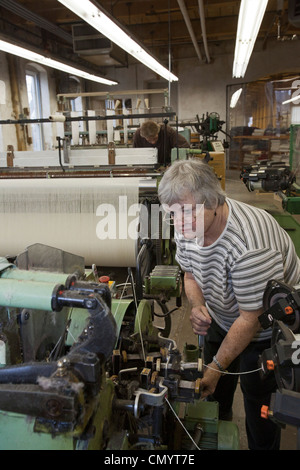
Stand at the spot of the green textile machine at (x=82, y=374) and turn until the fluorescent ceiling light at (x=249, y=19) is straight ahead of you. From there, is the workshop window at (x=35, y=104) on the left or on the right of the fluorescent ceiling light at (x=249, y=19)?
left

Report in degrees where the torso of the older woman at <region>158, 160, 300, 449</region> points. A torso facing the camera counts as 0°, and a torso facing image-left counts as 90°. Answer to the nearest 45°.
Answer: approximately 45°

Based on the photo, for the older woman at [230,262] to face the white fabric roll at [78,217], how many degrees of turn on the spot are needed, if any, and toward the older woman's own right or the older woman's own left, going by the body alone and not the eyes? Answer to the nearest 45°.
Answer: approximately 90° to the older woman's own right

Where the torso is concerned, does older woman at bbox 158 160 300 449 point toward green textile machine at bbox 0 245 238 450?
yes

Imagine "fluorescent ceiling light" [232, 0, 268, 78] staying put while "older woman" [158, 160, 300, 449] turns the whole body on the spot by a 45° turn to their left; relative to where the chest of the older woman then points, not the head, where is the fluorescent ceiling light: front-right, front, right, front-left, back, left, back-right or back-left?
back

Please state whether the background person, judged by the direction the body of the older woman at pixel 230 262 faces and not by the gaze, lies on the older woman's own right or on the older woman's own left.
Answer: on the older woman's own right

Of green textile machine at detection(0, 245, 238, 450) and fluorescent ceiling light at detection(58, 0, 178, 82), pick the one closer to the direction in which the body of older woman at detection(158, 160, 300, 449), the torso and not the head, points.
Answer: the green textile machine

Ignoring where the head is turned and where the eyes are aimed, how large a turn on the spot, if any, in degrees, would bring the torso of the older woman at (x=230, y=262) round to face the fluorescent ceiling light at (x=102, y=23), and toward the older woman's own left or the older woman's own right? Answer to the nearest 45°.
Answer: approximately 90° to the older woman's own right

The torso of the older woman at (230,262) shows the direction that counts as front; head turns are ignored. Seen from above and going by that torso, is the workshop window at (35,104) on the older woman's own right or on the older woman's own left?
on the older woman's own right
